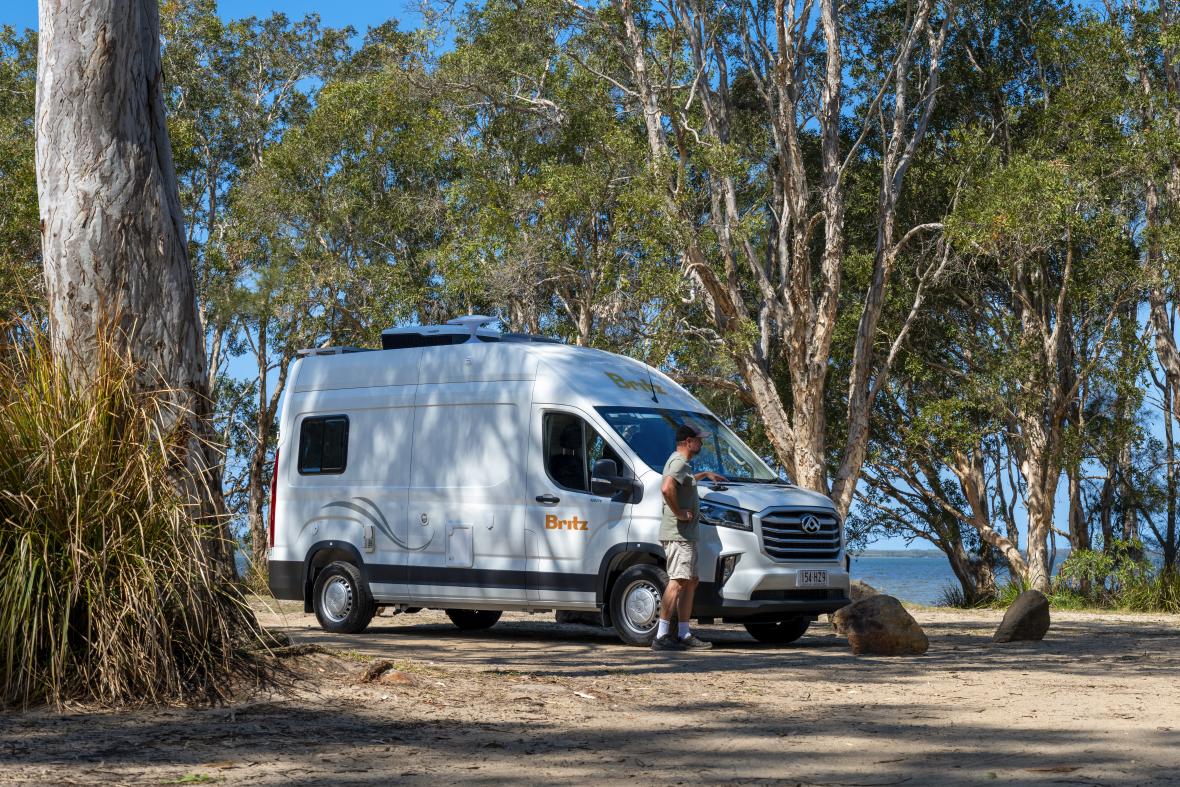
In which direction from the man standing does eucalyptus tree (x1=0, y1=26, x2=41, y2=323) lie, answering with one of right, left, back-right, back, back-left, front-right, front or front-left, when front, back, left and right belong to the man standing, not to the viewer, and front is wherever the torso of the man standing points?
back-left

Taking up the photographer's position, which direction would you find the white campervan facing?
facing the viewer and to the right of the viewer

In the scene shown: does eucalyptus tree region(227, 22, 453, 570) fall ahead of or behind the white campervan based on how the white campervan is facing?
behind

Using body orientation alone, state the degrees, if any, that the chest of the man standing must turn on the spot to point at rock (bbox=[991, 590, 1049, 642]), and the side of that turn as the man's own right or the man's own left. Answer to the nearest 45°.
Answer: approximately 45° to the man's own left

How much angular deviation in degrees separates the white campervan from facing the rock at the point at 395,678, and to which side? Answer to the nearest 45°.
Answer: approximately 45° to its right

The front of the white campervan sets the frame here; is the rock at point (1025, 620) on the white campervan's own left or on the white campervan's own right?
on the white campervan's own left

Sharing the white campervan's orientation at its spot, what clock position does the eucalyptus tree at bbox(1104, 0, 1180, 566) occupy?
The eucalyptus tree is roughly at 9 o'clock from the white campervan.

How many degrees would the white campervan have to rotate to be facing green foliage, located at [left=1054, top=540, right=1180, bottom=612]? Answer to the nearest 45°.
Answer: approximately 90° to its left

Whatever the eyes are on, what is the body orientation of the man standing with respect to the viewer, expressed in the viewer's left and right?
facing to the right of the viewer

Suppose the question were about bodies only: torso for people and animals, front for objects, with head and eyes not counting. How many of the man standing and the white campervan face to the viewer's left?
0

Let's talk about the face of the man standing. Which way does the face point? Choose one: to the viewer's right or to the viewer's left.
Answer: to the viewer's right

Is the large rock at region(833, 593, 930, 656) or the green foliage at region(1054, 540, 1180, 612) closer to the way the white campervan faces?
the large rock
